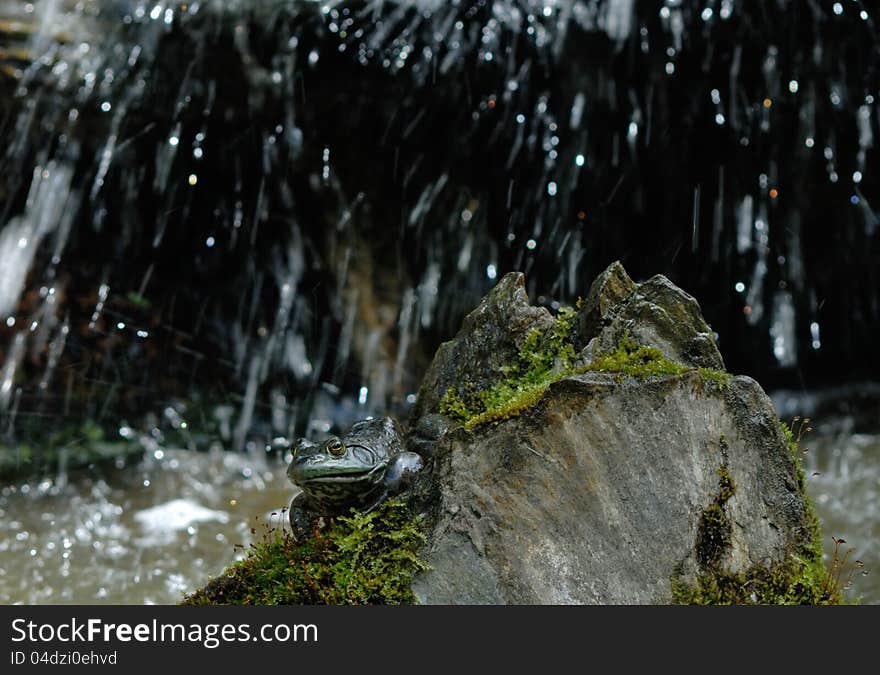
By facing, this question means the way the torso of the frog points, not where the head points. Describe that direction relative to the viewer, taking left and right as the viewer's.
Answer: facing the viewer and to the left of the viewer

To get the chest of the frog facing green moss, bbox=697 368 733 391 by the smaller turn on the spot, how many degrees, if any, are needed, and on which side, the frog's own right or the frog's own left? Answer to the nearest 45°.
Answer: approximately 135° to the frog's own left

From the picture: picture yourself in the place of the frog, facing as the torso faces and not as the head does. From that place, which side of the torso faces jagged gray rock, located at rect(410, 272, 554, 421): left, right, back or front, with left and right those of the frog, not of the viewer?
back

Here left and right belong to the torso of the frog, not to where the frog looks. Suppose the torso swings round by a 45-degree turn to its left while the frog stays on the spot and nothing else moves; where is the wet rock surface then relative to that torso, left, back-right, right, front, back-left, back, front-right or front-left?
left
